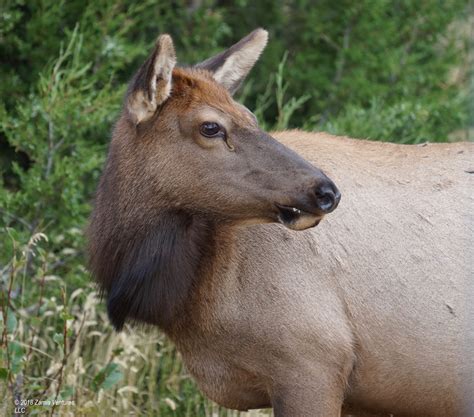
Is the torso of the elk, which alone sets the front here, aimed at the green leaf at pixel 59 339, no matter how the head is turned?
yes

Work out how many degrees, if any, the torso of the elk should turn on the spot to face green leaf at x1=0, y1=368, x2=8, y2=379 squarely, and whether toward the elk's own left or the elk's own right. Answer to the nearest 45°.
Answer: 0° — it already faces it

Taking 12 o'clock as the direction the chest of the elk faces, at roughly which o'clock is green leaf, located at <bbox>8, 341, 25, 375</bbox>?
The green leaf is roughly at 12 o'clock from the elk.

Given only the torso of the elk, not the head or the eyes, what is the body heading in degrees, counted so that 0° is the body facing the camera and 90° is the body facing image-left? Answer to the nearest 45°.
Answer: approximately 90°
